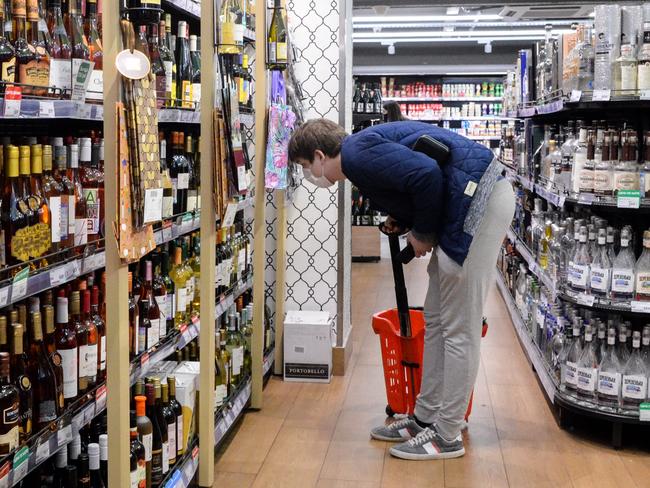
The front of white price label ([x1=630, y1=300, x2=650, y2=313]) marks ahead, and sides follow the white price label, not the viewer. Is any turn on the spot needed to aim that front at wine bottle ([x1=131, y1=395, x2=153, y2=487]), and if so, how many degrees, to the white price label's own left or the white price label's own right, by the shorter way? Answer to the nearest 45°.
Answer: approximately 45° to the white price label's own right

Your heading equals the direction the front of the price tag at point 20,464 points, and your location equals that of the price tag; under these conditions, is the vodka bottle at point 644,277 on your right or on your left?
on your left

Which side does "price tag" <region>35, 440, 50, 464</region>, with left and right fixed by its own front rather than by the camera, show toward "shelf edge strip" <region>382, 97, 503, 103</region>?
left

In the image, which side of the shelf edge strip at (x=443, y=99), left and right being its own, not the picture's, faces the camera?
front

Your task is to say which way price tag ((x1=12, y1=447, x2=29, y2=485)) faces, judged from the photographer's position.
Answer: facing the viewer and to the right of the viewer

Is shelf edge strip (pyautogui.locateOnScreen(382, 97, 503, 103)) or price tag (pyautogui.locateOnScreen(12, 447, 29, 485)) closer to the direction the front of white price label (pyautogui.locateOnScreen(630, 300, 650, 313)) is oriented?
the price tag

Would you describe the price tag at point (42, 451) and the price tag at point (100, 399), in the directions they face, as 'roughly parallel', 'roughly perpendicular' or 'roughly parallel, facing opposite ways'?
roughly parallel

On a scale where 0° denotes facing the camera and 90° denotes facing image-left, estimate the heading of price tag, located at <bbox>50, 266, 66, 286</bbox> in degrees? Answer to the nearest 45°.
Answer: approximately 315°
